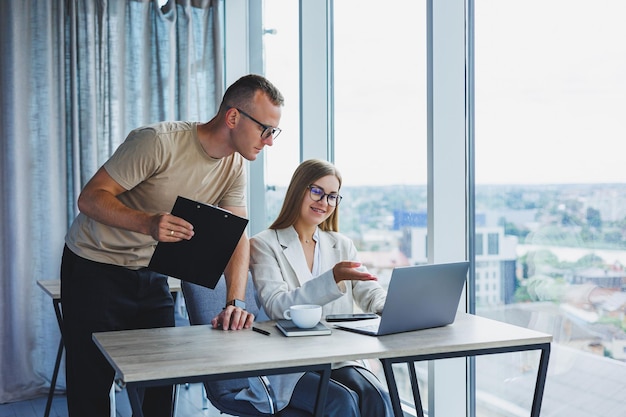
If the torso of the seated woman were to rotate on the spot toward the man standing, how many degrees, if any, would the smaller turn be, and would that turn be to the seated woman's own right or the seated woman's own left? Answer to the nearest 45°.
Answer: approximately 135° to the seated woman's own right

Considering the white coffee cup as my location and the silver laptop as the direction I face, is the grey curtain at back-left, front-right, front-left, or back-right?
back-left

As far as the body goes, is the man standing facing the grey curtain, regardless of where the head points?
no

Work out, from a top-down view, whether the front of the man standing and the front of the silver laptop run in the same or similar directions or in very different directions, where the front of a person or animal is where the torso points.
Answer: very different directions

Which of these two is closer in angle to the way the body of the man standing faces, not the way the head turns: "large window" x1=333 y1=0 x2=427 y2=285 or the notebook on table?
the notebook on table

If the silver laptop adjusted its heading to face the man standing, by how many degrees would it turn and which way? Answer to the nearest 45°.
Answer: approximately 45° to its left

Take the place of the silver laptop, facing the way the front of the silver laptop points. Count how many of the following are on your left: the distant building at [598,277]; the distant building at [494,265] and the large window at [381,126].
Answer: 0

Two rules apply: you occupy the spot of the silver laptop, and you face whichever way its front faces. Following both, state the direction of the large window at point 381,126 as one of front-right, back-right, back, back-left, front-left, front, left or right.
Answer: front-right

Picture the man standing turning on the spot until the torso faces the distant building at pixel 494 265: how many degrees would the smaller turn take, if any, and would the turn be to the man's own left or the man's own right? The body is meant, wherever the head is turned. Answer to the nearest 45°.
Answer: approximately 45° to the man's own left

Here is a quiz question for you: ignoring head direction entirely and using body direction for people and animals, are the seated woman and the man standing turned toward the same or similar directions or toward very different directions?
same or similar directions

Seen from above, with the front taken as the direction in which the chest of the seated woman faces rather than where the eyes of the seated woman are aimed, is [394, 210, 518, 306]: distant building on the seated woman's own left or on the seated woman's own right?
on the seated woman's own left

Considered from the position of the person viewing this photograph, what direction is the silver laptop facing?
facing away from the viewer and to the left of the viewer

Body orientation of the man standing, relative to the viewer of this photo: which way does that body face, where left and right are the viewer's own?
facing the viewer and to the right of the viewer

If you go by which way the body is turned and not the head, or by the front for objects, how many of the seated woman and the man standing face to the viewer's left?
0

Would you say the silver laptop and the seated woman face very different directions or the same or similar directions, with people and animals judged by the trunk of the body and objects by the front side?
very different directions

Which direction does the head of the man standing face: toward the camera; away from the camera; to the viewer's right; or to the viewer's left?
to the viewer's right

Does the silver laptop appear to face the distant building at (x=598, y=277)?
no

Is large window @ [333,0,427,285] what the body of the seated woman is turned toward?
no
